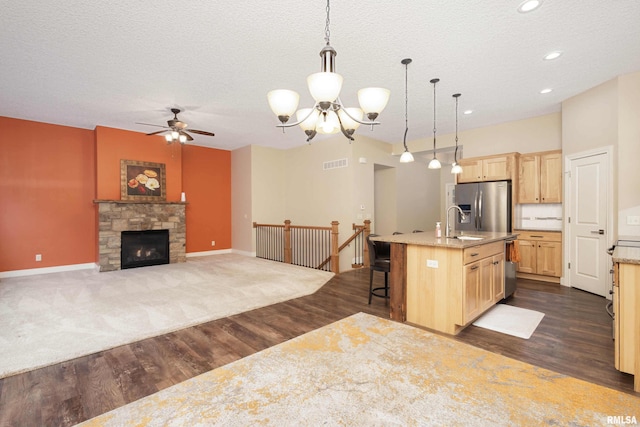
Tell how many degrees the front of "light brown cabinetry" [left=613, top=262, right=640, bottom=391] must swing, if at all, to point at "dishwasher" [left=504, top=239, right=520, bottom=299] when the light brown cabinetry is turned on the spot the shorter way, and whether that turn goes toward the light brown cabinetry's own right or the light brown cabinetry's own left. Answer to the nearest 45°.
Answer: approximately 45° to the light brown cabinetry's own right

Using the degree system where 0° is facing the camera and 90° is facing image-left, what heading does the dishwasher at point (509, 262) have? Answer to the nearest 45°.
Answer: approximately 270°

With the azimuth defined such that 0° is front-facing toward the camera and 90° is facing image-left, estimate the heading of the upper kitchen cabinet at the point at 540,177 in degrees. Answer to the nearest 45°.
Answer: approximately 0°

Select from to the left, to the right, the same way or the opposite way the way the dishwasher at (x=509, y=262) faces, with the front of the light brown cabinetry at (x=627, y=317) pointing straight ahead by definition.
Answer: the opposite way

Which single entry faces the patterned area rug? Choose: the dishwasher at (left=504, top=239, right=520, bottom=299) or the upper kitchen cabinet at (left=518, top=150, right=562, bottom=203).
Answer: the upper kitchen cabinet

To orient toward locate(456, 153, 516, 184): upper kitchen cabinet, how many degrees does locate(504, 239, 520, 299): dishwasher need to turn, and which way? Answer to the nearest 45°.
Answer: approximately 90° to its left

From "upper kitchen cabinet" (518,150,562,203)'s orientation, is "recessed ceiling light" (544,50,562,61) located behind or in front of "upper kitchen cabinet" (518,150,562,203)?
in front

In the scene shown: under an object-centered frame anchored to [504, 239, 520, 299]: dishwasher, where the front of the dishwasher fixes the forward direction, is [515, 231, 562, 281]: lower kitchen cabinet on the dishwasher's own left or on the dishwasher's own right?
on the dishwasher's own left

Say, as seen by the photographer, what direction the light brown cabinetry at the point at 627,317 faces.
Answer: facing to the left of the viewer

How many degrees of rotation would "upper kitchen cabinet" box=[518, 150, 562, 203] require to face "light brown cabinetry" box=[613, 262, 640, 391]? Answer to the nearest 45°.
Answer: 0° — it already faces it

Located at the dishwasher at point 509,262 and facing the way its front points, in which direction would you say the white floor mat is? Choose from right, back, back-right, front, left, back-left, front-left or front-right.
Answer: right

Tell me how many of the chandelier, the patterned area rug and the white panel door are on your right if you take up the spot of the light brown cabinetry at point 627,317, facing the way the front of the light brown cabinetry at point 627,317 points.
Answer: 1

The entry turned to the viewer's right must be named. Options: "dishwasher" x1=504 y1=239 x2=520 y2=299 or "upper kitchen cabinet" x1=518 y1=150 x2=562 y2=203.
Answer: the dishwasher

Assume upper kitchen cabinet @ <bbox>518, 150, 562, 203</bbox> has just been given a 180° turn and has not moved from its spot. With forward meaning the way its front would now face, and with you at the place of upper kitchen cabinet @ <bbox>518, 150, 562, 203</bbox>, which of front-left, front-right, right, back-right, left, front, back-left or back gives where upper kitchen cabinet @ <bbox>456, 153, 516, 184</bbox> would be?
left

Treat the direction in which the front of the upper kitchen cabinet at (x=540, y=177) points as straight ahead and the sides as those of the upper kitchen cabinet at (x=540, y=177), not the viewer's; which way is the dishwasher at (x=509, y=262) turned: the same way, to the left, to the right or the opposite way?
to the left

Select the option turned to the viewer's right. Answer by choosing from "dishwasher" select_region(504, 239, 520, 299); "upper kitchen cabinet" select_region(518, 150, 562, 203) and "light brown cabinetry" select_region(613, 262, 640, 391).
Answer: the dishwasher

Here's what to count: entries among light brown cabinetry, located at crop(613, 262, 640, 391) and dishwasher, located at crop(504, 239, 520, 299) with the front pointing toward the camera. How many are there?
0

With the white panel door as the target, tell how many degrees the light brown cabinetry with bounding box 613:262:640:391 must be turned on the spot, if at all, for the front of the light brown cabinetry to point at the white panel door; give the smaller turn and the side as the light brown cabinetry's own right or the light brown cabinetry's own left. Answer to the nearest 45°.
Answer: approximately 90° to the light brown cabinetry's own right
